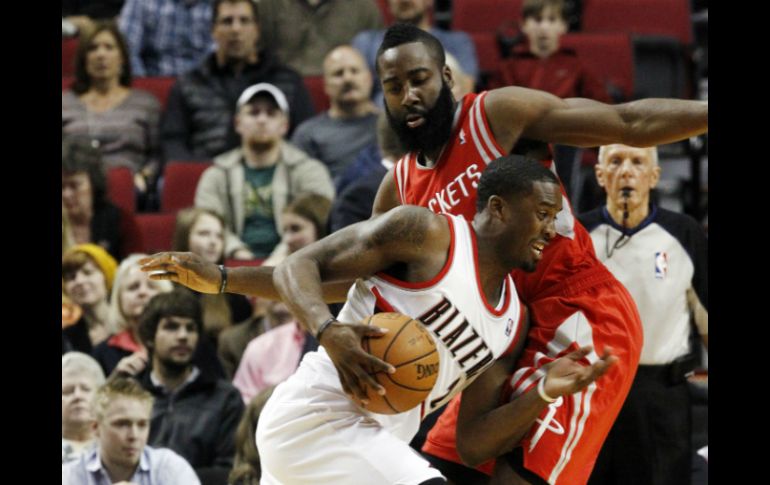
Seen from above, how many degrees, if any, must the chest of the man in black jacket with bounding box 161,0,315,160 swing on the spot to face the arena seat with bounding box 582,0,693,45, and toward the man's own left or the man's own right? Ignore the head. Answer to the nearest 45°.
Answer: approximately 90° to the man's own left

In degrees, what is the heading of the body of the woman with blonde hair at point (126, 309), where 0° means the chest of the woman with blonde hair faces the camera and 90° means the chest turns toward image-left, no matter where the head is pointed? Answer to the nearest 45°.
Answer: approximately 315°

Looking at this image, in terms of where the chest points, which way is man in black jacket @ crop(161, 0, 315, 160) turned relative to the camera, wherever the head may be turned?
toward the camera

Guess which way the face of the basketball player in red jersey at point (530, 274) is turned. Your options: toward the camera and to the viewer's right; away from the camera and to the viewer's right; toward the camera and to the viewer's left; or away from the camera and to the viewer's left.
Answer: toward the camera and to the viewer's left

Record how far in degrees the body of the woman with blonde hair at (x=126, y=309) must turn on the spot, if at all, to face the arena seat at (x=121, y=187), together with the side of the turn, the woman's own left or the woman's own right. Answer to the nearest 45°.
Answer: approximately 135° to the woman's own left

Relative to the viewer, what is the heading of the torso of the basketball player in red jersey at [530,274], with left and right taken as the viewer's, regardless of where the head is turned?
facing the viewer and to the left of the viewer

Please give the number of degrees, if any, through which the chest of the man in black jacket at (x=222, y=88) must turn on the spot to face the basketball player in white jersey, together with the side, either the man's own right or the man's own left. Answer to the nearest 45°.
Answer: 0° — they already face them

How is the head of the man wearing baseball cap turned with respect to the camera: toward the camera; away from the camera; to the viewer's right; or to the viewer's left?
toward the camera

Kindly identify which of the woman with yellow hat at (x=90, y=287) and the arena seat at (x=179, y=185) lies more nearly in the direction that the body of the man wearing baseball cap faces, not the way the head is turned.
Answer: the woman with yellow hat

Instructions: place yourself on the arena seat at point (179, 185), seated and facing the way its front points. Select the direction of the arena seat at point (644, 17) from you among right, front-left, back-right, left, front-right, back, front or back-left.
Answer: left
